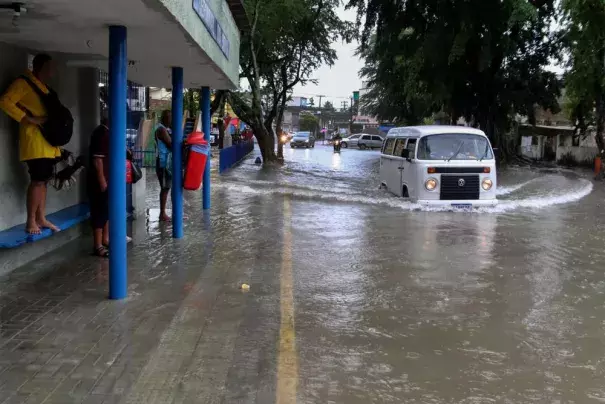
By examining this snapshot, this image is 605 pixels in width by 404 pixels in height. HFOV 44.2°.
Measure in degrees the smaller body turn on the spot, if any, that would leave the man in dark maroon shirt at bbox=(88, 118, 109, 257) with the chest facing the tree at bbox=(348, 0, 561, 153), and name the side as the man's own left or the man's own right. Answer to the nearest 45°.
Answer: approximately 45° to the man's own left

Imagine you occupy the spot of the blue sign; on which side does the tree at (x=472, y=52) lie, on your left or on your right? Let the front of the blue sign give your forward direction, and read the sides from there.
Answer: on your left

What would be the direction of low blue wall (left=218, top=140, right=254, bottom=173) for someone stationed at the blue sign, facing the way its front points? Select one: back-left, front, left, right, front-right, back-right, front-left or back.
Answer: left

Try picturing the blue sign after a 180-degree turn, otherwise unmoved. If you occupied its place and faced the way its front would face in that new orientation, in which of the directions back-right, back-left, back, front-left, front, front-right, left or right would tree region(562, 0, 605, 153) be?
back-right

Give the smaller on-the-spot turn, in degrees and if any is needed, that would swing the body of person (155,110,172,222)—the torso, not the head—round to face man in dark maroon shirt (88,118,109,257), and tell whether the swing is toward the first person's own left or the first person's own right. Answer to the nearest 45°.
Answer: approximately 90° to the first person's own right

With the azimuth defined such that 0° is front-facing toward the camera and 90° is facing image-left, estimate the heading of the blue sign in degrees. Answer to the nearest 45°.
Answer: approximately 270°

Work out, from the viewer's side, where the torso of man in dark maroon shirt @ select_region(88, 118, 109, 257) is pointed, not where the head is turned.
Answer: to the viewer's right
